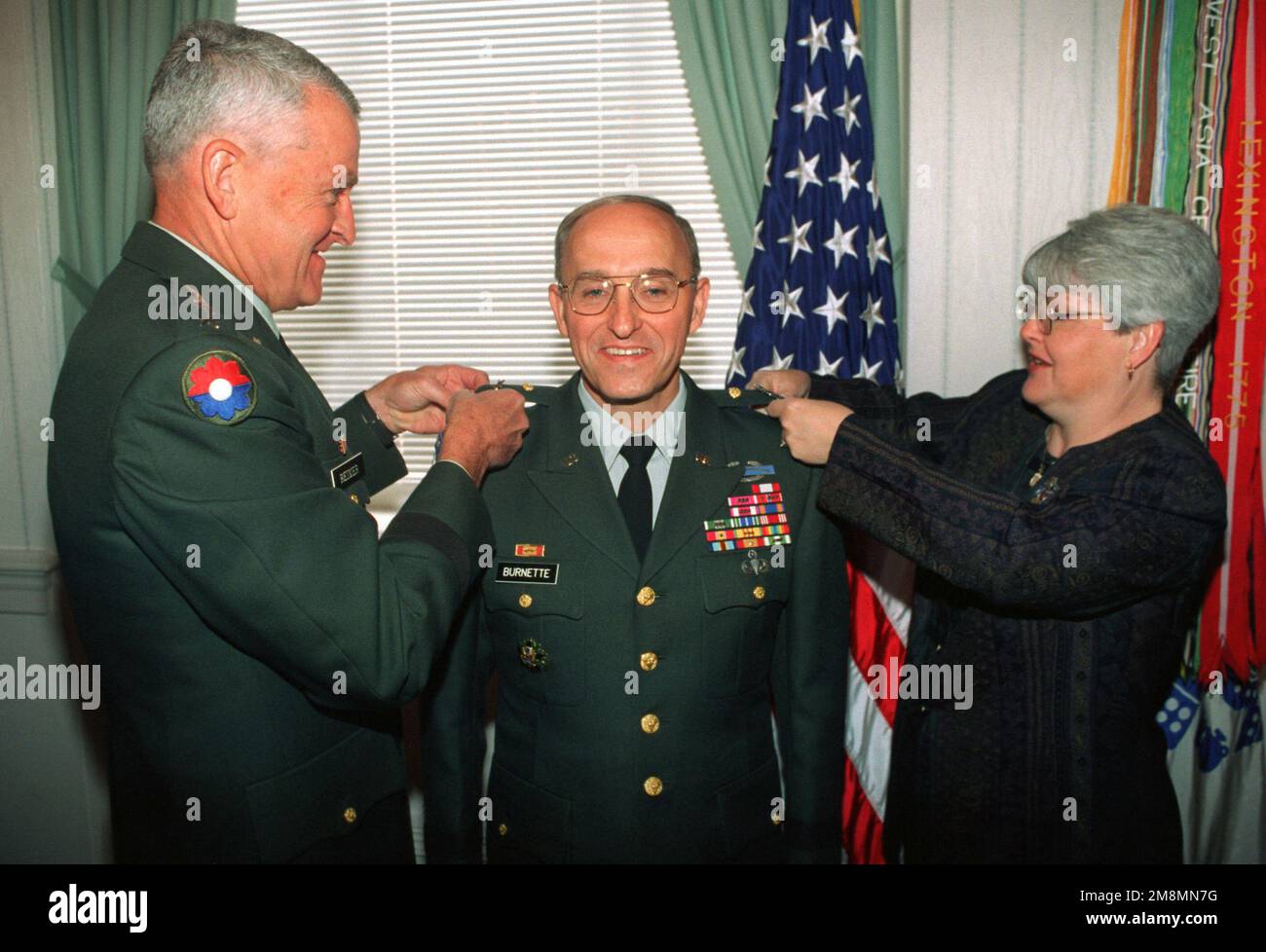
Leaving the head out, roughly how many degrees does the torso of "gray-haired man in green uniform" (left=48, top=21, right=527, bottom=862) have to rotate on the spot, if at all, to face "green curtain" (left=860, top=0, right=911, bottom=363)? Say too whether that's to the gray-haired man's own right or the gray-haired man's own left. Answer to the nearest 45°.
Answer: approximately 45° to the gray-haired man's own left

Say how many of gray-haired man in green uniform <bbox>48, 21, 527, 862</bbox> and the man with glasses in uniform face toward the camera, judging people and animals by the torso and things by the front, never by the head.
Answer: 1

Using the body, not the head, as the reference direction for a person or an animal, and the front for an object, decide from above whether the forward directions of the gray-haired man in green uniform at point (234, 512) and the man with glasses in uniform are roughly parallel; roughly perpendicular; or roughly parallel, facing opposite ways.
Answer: roughly perpendicular

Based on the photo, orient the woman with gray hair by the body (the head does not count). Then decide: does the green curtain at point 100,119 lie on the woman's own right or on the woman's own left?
on the woman's own right

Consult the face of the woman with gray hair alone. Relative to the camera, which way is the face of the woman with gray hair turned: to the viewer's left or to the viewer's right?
to the viewer's left

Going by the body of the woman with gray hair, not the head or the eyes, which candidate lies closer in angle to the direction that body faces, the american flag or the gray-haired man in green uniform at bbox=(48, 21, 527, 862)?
the gray-haired man in green uniform

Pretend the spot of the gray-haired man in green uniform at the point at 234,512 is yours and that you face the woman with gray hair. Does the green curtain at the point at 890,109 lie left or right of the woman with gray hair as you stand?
left

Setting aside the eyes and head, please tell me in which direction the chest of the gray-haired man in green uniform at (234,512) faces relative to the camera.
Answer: to the viewer's right

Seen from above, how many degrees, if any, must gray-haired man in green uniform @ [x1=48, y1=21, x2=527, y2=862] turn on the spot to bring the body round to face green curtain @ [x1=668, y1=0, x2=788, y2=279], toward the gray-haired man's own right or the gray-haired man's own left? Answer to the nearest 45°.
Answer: approximately 45° to the gray-haired man's own left

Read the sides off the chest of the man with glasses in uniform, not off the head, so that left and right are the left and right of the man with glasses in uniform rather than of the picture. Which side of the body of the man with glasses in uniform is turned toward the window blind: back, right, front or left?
back

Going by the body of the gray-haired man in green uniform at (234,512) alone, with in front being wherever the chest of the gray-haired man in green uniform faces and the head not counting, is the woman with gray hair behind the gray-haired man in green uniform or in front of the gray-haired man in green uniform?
in front

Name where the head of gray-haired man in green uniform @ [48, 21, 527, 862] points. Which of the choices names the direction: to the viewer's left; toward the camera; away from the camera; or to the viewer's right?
to the viewer's right

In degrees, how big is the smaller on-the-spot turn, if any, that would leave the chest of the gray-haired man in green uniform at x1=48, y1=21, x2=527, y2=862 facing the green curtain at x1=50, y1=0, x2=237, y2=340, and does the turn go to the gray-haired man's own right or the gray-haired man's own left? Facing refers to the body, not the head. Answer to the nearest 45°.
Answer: approximately 90° to the gray-haired man's own left
